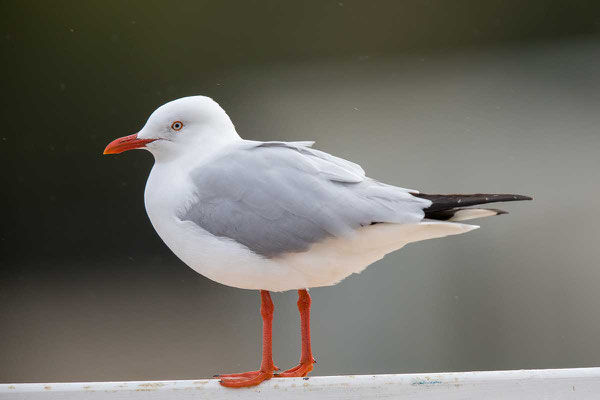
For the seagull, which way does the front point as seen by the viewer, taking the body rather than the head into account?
to the viewer's left
